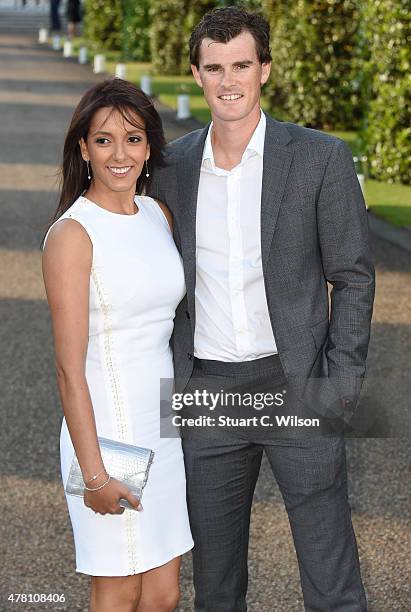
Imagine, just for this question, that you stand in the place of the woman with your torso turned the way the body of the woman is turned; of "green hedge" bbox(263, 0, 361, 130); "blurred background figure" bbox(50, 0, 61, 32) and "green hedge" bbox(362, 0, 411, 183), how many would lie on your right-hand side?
0

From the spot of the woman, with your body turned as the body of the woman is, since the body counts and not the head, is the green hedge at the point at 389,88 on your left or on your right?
on your left

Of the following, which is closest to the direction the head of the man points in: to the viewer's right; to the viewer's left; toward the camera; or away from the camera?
toward the camera

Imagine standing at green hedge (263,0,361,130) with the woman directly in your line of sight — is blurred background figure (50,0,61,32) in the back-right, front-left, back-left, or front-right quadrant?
back-right

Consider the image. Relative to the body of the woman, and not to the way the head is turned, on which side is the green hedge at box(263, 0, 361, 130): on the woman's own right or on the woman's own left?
on the woman's own left

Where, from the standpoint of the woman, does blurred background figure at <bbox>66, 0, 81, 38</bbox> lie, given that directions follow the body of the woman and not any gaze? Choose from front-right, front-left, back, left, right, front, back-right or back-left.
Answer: back-left

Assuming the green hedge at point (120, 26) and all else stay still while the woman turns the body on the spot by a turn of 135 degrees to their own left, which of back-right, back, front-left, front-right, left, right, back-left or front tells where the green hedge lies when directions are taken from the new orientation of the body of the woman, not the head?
front

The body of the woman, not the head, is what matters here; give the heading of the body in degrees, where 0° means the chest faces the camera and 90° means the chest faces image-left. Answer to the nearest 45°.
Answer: approximately 315°

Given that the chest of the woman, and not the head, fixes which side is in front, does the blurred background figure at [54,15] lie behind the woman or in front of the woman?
behind

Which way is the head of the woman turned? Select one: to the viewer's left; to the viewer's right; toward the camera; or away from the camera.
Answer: toward the camera

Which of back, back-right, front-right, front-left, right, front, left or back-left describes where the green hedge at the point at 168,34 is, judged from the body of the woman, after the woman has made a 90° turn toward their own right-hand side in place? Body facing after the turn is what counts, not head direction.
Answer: back-right
